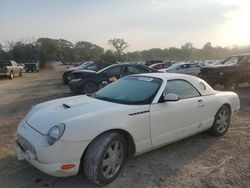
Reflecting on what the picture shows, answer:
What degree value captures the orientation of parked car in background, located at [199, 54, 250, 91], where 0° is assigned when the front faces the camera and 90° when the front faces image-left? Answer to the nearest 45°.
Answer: approximately 45°

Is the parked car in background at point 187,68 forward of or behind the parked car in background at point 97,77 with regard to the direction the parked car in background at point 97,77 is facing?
behind

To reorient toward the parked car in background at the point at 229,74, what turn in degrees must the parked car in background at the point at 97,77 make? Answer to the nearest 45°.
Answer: approximately 135° to its left

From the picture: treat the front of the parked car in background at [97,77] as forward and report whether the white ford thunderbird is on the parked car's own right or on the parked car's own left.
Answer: on the parked car's own left

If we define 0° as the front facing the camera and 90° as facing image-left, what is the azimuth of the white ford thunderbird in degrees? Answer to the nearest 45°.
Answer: approximately 45°

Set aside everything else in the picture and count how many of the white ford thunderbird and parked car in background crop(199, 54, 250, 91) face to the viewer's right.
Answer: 0

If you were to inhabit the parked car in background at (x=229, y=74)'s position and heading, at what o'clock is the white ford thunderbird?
The white ford thunderbird is roughly at 11 o'clock from the parked car in background.

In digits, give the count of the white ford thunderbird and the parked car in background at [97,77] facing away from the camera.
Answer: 0

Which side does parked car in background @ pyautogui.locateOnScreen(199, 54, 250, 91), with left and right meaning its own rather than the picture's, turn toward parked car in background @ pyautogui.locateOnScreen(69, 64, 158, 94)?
front
